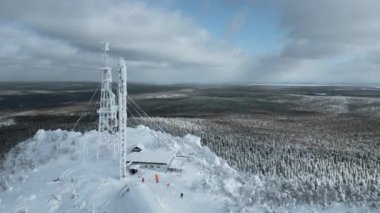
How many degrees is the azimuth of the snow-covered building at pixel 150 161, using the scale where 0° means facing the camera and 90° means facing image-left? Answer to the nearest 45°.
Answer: approximately 0°

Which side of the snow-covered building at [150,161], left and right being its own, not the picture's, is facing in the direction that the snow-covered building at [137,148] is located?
back
